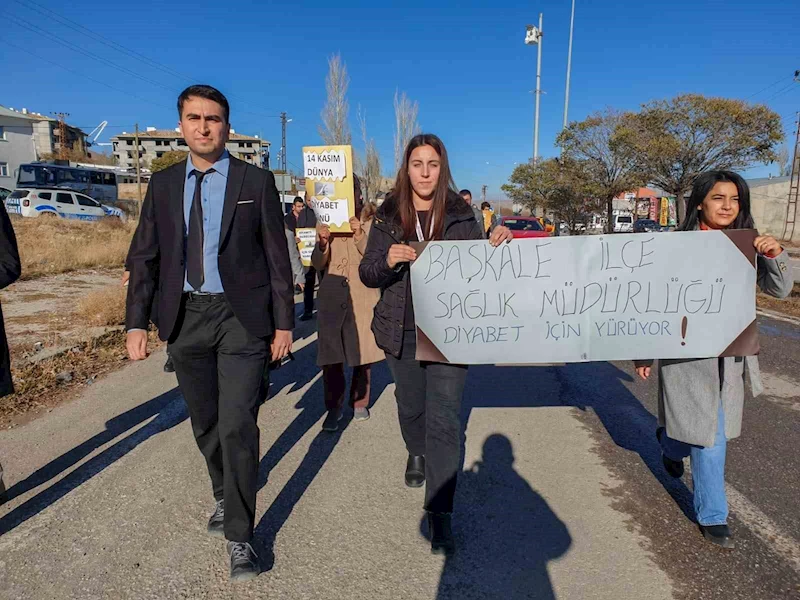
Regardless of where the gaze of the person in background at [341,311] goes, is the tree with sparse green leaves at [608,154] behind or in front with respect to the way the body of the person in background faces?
behind

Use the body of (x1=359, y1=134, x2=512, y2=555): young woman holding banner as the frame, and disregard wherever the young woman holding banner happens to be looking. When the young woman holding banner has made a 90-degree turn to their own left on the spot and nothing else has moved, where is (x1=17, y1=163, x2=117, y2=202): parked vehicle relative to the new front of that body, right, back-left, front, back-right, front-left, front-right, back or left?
back-left

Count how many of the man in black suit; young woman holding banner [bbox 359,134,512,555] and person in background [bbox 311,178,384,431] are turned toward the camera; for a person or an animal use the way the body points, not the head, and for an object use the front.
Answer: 3

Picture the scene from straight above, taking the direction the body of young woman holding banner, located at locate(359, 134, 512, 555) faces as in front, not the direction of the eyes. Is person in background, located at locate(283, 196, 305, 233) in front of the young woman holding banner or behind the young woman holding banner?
behind

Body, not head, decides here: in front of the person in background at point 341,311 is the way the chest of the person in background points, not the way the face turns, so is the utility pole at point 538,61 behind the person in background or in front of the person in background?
behind

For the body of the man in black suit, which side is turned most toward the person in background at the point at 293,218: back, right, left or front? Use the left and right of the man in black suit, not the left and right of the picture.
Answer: back

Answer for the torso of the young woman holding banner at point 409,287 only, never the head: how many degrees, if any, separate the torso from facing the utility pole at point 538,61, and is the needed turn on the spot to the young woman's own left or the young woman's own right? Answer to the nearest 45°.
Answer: approximately 180°

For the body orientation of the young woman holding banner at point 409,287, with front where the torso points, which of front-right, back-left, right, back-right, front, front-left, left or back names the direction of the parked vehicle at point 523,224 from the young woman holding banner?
back

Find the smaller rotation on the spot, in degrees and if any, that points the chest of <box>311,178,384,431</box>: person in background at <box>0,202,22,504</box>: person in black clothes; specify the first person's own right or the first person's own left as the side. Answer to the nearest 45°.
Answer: approximately 45° to the first person's own right

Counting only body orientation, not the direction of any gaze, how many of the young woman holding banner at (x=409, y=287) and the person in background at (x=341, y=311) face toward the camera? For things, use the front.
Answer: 2

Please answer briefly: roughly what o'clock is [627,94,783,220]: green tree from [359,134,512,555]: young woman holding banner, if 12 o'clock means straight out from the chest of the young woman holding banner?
The green tree is roughly at 7 o'clock from the young woman holding banner.

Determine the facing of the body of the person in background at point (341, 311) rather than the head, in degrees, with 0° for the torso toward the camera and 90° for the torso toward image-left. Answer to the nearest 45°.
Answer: approximately 0°

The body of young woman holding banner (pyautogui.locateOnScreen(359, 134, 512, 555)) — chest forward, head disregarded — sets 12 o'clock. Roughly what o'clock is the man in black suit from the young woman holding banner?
The man in black suit is roughly at 2 o'clock from the young woman holding banner.
